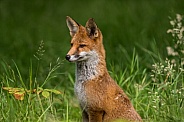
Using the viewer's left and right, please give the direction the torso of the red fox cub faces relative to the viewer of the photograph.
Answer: facing the viewer and to the left of the viewer
